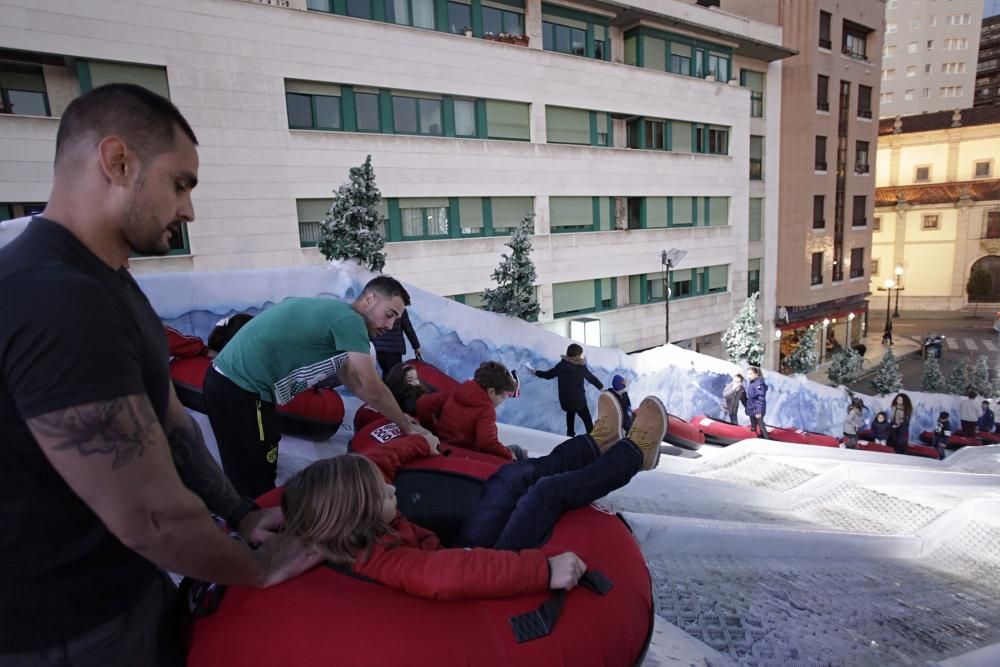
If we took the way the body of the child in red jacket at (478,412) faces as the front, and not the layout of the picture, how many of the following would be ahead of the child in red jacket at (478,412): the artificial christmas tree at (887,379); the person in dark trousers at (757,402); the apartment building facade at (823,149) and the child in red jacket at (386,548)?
3

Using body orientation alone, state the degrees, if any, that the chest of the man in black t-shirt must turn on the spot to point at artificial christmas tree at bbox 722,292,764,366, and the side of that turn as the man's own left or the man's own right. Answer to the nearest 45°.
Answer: approximately 45° to the man's own left

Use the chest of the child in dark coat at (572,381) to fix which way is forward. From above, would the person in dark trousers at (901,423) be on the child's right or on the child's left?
on the child's right

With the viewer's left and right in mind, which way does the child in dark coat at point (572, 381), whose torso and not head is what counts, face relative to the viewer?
facing away from the viewer

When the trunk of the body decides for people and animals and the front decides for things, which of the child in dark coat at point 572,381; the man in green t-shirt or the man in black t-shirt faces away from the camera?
the child in dark coat

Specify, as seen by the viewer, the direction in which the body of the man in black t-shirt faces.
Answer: to the viewer's right

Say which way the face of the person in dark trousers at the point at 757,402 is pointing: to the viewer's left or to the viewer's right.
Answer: to the viewer's left

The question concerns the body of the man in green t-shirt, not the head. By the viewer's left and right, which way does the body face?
facing to the right of the viewer
